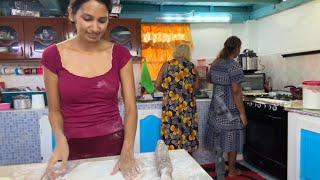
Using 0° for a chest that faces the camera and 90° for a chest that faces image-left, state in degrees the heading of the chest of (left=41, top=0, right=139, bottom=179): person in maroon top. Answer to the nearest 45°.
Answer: approximately 0°

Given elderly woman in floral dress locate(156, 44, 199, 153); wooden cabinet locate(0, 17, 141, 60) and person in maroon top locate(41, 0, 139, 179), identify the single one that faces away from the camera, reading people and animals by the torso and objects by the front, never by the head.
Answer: the elderly woman in floral dress

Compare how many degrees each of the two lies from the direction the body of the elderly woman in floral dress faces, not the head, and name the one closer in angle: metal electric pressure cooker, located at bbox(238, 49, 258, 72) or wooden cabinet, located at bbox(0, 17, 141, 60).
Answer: the metal electric pressure cooker

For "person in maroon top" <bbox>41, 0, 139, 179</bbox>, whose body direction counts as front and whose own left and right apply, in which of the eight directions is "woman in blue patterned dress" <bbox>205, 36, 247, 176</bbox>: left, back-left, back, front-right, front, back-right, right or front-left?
back-left

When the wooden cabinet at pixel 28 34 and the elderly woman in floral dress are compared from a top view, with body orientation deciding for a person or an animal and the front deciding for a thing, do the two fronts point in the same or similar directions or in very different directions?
very different directions
